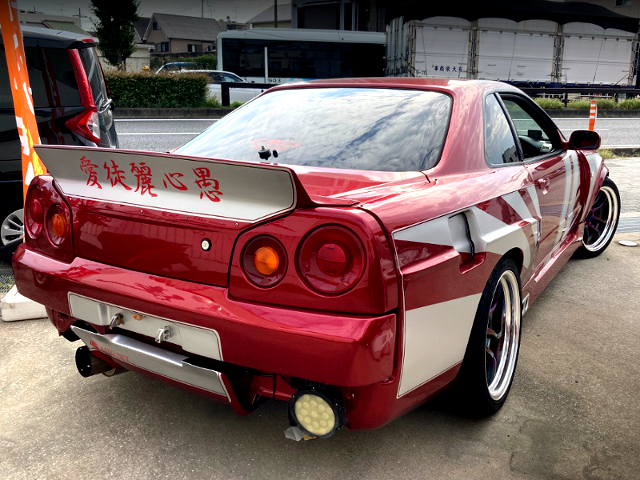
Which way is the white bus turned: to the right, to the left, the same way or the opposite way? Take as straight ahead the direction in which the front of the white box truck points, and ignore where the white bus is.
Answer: the same way

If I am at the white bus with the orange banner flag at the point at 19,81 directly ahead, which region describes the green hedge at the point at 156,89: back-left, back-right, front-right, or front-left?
front-right

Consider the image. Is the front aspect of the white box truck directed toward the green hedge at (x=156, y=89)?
no

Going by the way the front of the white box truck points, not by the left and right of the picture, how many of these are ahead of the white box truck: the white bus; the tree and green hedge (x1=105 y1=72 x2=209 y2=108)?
0

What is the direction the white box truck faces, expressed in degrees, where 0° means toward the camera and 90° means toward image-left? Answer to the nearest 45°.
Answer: approximately 270°

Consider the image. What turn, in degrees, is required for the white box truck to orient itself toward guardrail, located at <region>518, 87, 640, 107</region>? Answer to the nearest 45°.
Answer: approximately 45° to its right

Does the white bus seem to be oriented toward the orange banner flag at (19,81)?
no
